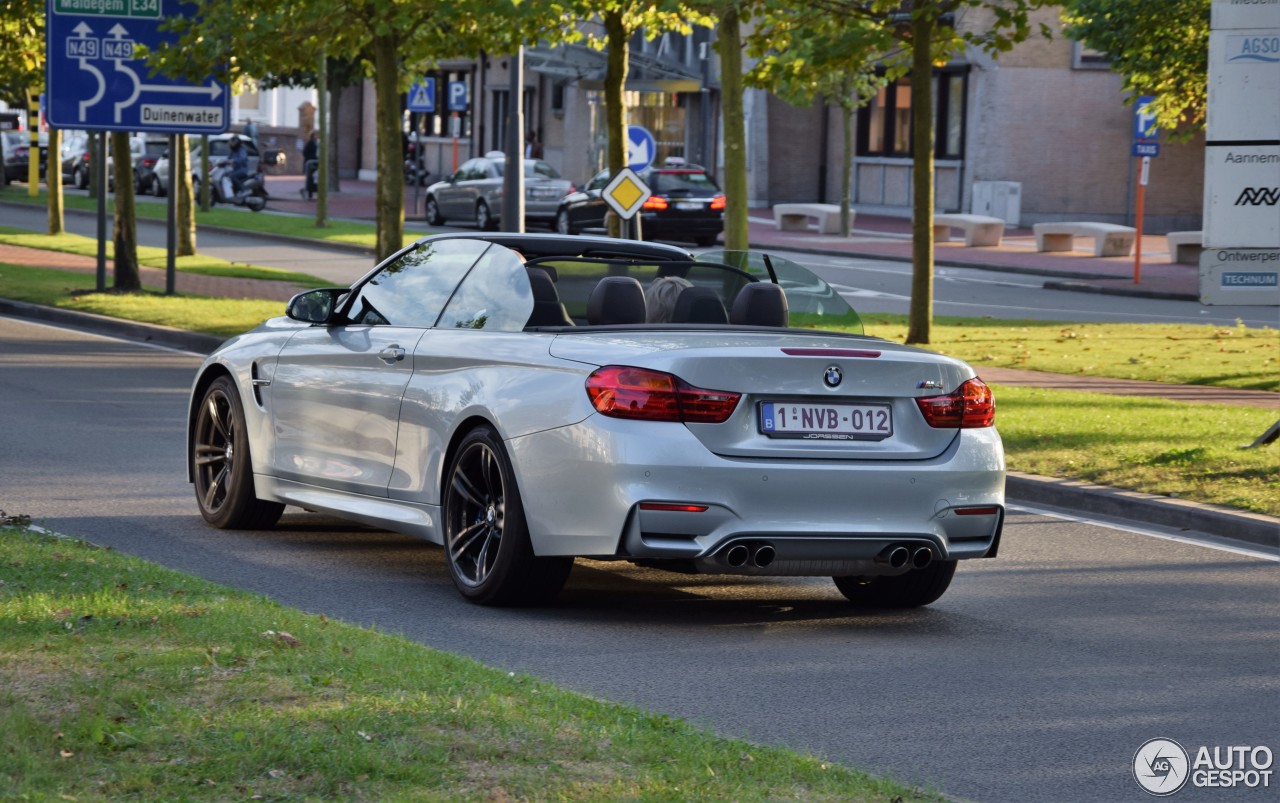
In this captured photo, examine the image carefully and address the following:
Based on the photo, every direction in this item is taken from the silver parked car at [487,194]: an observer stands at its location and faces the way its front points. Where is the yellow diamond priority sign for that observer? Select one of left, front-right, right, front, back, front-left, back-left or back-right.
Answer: back-left

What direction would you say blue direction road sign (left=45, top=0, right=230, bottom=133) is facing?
toward the camera

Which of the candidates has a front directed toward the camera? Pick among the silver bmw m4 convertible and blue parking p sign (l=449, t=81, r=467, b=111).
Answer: the blue parking p sign

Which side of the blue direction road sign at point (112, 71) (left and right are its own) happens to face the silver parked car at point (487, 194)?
back

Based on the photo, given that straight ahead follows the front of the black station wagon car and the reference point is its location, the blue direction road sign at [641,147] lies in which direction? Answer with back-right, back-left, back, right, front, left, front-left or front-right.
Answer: back-left

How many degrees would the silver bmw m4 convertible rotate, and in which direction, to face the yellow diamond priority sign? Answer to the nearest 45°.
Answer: approximately 45° to its right

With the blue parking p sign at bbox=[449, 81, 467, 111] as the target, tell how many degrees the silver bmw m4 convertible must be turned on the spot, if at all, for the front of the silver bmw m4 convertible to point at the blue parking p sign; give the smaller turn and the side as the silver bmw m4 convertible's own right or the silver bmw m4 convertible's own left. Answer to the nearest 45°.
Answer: approximately 45° to the silver bmw m4 convertible's own right

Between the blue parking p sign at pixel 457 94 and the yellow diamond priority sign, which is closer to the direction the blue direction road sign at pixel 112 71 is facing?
the yellow diamond priority sign

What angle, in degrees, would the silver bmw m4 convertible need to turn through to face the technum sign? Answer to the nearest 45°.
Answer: approximately 90° to its right

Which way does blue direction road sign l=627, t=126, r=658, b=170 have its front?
toward the camera

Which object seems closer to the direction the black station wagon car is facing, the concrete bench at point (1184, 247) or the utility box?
the utility box

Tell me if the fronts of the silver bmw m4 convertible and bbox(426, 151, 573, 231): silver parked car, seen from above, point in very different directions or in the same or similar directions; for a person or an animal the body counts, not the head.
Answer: same or similar directions

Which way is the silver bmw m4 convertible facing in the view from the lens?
facing away from the viewer and to the left of the viewer

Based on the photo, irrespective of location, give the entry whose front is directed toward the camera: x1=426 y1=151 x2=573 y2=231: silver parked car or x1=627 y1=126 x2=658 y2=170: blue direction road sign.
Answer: the blue direction road sign

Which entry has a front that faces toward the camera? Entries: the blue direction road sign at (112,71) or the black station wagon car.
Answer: the blue direction road sign

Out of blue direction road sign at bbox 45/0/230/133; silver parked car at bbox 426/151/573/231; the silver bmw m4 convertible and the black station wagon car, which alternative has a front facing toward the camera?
the blue direction road sign

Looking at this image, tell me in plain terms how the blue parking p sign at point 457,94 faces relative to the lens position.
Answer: facing the viewer

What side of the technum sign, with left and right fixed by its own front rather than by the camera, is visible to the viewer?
front

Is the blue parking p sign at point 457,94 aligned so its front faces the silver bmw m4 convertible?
yes

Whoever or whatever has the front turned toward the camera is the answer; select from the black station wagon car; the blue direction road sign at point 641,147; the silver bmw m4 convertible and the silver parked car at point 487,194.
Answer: the blue direction road sign

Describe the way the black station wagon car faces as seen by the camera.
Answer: facing away from the viewer and to the left of the viewer

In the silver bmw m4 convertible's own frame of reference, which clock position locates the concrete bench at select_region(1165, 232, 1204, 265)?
The concrete bench is roughly at 2 o'clock from the silver bmw m4 convertible.
